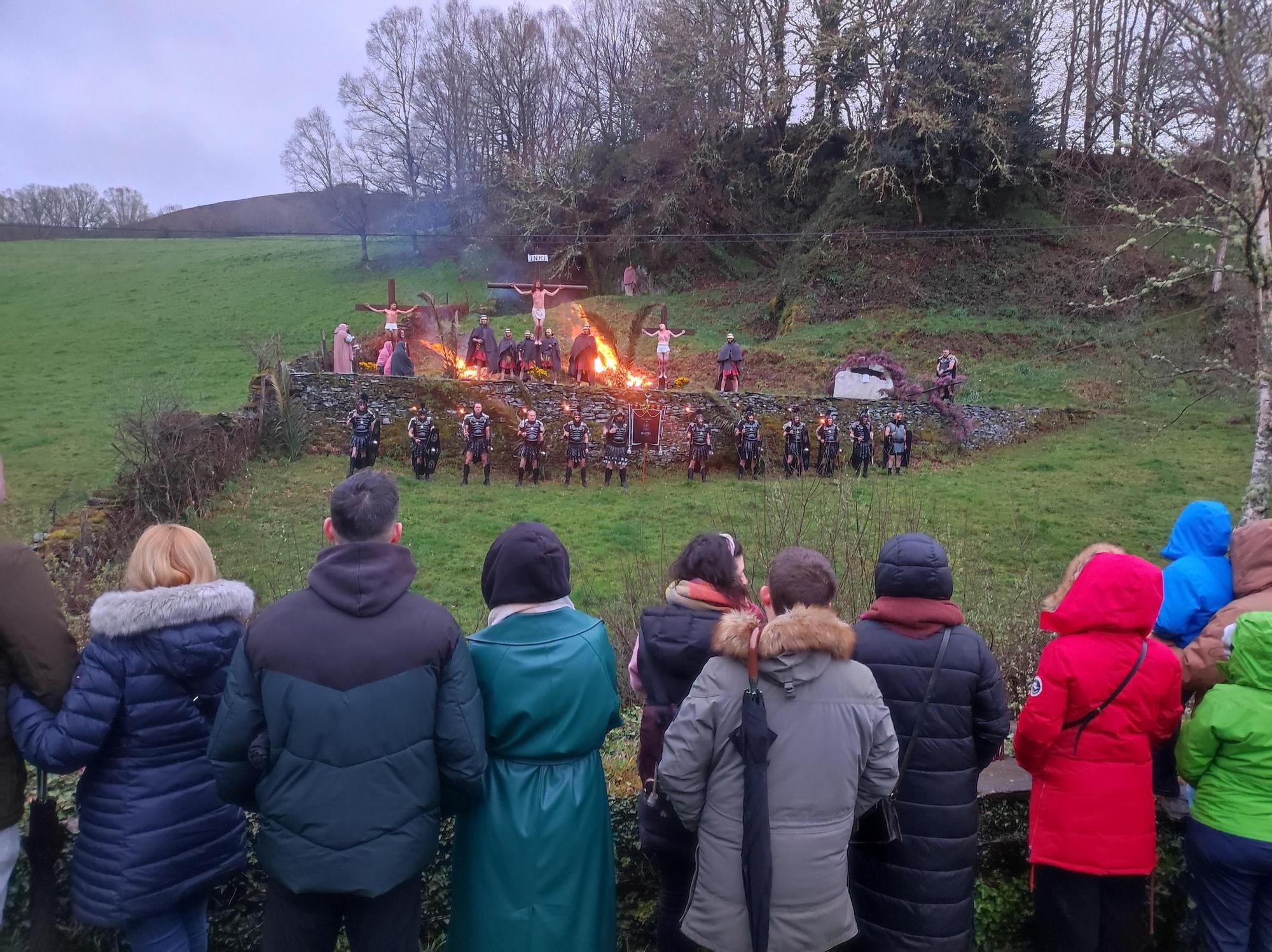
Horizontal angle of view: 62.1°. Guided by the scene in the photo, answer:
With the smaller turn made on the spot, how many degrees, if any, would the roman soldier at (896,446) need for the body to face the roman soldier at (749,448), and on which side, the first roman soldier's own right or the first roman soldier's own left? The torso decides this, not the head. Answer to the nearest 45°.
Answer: approximately 90° to the first roman soldier's own right

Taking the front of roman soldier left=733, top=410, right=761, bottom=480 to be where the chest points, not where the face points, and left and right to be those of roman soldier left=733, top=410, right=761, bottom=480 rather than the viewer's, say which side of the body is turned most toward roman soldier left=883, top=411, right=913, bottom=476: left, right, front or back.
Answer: left

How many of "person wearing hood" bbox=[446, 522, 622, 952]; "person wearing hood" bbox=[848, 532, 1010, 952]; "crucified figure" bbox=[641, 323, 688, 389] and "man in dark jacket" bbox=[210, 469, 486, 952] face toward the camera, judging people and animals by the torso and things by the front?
1

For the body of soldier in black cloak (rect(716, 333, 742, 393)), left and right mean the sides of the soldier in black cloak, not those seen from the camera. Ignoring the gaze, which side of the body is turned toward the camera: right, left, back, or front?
front

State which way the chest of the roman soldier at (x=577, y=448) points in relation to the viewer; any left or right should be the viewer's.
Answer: facing the viewer

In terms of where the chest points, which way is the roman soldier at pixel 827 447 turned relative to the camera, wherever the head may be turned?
toward the camera

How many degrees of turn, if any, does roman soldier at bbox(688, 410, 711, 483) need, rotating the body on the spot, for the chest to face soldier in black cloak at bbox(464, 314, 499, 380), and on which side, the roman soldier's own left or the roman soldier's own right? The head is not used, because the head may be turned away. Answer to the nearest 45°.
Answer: approximately 135° to the roman soldier's own right

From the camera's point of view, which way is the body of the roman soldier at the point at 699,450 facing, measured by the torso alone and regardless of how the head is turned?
toward the camera

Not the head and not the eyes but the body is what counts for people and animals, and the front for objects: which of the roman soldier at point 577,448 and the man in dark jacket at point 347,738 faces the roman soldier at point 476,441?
the man in dark jacket

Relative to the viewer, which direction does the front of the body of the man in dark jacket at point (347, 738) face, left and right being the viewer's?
facing away from the viewer

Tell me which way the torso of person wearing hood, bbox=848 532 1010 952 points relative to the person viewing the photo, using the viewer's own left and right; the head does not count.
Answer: facing away from the viewer

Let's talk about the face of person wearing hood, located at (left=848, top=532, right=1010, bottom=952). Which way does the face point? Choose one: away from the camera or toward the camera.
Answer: away from the camera
